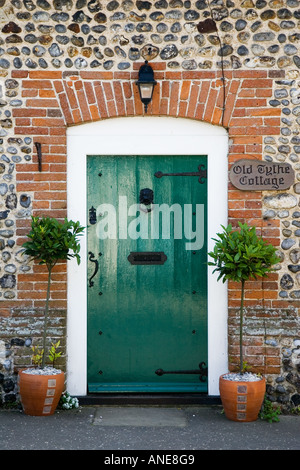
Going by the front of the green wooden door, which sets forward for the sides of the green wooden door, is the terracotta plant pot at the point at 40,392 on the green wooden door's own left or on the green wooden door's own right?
on the green wooden door's own right

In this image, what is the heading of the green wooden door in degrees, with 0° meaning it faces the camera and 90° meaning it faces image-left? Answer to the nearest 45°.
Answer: approximately 0°

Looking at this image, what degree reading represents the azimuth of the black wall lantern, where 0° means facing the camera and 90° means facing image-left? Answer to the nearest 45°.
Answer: approximately 0°

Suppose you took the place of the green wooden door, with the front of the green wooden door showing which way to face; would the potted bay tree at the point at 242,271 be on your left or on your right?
on your left

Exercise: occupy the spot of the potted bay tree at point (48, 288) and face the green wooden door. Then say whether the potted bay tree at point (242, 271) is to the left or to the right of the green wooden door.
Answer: right

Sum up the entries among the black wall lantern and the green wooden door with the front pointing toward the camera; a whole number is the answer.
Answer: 2
